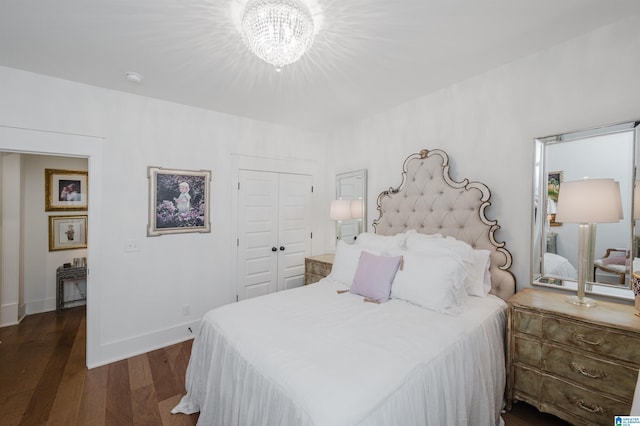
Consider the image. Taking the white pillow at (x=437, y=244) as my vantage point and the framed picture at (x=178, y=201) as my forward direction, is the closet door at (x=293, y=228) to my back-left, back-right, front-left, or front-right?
front-right

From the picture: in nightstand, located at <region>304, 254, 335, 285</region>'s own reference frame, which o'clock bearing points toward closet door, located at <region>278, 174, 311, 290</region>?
The closet door is roughly at 3 o'clock from the nightstand.

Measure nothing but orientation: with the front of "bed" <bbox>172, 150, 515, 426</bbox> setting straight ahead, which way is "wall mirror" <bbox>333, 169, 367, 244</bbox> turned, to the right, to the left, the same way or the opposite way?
the same way

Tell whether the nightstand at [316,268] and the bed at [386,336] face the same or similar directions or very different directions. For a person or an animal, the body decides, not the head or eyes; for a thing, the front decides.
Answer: same or similar directions

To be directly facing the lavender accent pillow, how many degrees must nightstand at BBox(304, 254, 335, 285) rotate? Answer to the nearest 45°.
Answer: approximately 45° to its left

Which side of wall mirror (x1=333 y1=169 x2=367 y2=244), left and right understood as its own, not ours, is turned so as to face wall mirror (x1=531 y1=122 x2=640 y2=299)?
left

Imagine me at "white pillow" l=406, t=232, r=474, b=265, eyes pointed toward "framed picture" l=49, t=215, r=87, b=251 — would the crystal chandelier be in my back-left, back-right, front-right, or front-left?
front-left

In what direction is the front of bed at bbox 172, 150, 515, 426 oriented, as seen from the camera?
facing the viewer and to the left of the viewer

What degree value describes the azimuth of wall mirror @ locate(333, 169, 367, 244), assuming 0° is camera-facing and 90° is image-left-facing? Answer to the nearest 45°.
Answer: approximately 45°

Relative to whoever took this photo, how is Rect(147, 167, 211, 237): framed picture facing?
facing the viewer and to the right of the viewer

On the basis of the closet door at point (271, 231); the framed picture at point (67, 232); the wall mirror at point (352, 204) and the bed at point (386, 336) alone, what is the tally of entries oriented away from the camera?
0

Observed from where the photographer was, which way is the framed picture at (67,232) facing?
facing the viewer

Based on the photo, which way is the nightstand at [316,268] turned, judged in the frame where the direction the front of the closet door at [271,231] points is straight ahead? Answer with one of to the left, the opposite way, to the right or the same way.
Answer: to the right
